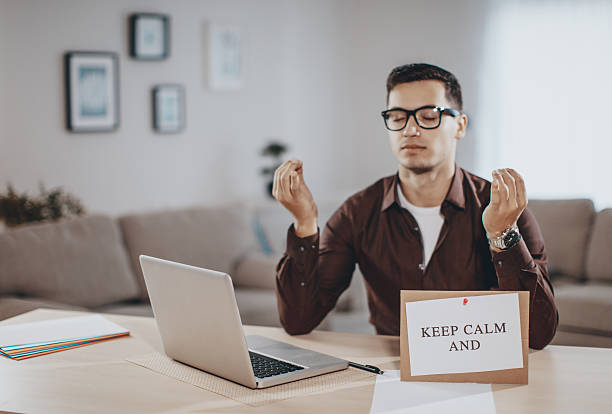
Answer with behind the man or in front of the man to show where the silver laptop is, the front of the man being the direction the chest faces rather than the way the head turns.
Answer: in front

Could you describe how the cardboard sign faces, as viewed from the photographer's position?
facing the viewer

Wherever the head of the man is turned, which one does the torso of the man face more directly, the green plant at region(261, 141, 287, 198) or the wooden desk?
the wooden desk

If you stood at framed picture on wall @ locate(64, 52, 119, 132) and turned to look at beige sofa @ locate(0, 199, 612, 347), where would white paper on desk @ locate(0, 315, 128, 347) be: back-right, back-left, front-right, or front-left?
front-right

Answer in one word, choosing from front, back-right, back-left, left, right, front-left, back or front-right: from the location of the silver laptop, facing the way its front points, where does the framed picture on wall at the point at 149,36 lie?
front-left

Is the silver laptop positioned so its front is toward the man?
yes

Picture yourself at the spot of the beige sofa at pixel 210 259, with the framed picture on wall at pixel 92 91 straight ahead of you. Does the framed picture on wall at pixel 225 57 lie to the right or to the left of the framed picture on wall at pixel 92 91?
right

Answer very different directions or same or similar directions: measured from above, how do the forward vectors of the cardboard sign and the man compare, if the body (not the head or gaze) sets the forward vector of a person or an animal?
same or similar directions

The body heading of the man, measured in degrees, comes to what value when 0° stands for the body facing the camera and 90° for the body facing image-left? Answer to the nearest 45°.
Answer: approximately 0°

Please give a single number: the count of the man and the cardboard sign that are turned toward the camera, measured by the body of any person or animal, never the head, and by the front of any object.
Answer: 2

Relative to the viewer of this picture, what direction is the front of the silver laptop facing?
facing away from the viewer and to the right of the viewer

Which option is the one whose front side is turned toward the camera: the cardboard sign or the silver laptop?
the cardboard sign

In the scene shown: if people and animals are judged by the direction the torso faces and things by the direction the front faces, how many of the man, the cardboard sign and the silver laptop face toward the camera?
2

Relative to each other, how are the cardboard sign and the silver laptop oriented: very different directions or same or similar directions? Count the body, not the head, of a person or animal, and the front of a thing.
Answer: very different directions
